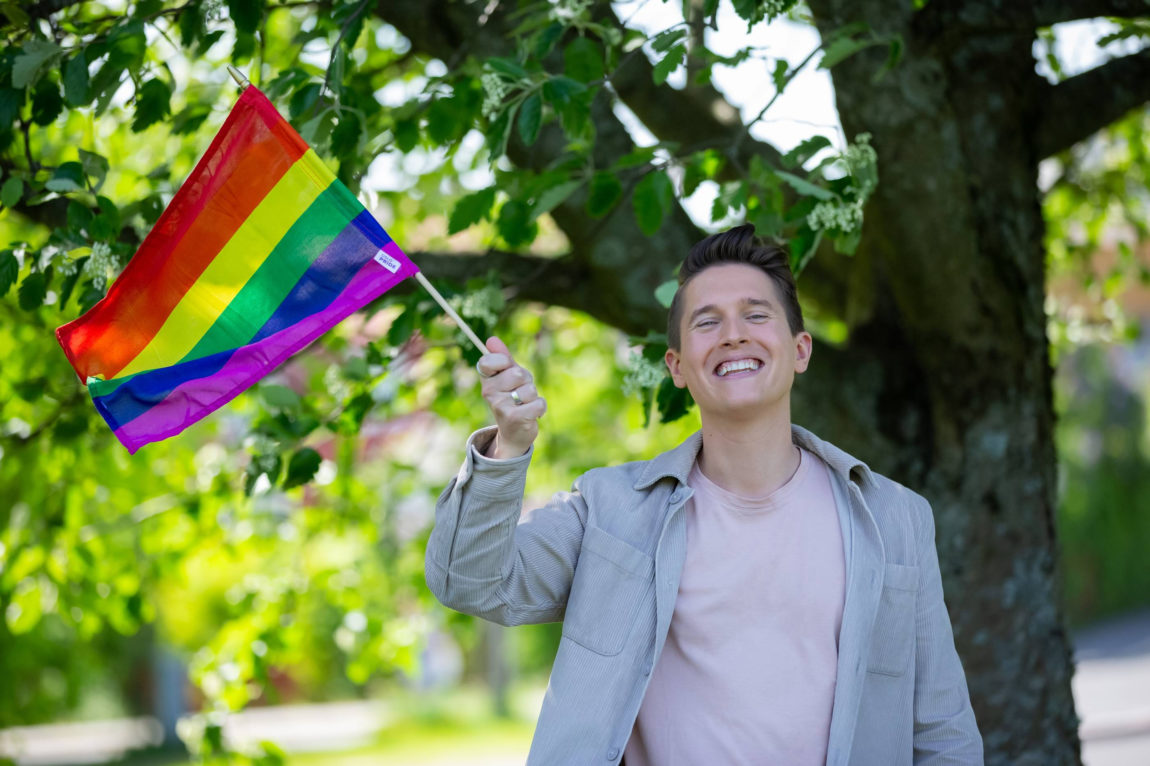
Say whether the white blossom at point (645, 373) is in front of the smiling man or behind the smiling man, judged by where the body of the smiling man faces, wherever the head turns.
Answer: behind

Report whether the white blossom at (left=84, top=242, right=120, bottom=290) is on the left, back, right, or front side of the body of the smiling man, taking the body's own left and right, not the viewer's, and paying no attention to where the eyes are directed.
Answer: right

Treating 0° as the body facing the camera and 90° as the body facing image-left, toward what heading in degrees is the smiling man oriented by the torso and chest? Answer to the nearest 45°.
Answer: approximately 0°
